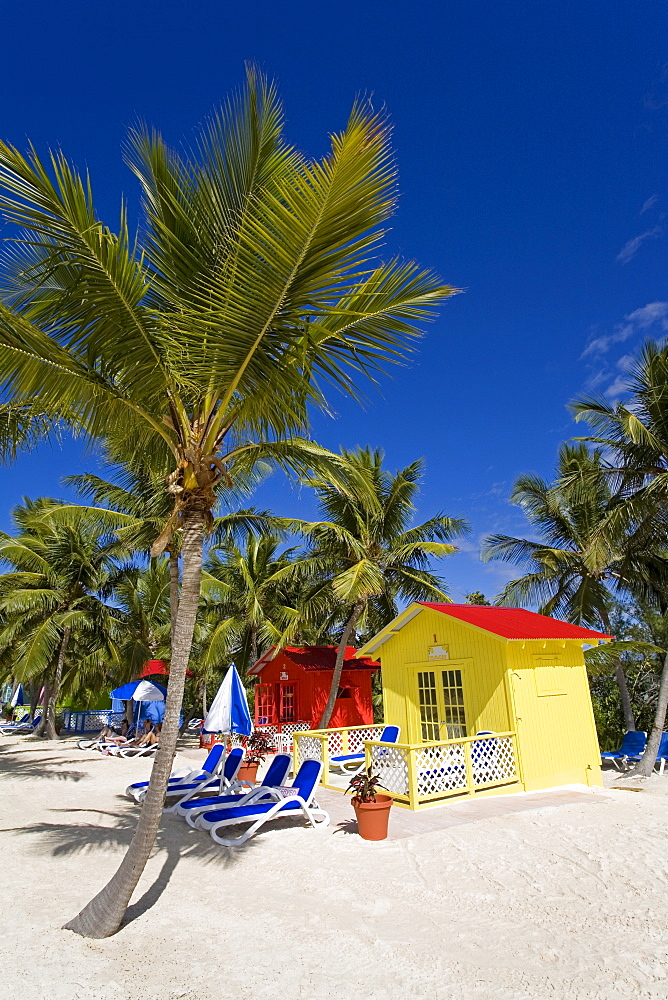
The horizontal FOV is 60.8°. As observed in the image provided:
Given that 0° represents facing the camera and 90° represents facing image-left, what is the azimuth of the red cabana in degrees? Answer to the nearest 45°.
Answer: approximately 45°

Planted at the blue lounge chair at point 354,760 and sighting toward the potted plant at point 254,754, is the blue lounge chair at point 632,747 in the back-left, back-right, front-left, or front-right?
back-right

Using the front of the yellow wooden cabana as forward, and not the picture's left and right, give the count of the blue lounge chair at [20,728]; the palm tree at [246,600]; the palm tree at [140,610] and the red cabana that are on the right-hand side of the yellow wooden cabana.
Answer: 4

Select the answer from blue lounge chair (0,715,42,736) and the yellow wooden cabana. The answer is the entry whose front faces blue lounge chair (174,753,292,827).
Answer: the yellow wooden cabana

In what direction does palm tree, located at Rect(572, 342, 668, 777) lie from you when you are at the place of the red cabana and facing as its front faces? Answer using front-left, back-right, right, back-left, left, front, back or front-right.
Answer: left

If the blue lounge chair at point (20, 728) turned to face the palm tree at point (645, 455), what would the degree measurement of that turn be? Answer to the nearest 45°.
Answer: approximately 135° to its left

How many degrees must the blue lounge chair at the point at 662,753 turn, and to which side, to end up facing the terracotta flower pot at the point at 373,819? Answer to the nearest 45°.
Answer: approximately 45° to its left

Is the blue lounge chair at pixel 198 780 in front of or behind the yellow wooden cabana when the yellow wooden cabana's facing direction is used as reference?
in front

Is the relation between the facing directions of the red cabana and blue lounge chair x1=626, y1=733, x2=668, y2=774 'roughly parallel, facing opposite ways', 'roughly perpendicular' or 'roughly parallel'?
roughly perpendicular

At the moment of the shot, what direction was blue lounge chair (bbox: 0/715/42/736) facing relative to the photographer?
facing to the left of the viewer

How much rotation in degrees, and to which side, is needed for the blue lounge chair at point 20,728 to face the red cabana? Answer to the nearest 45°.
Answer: approximately 135° to its left

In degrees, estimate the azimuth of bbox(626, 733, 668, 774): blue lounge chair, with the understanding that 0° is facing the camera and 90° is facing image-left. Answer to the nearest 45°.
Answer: approximately 90°
